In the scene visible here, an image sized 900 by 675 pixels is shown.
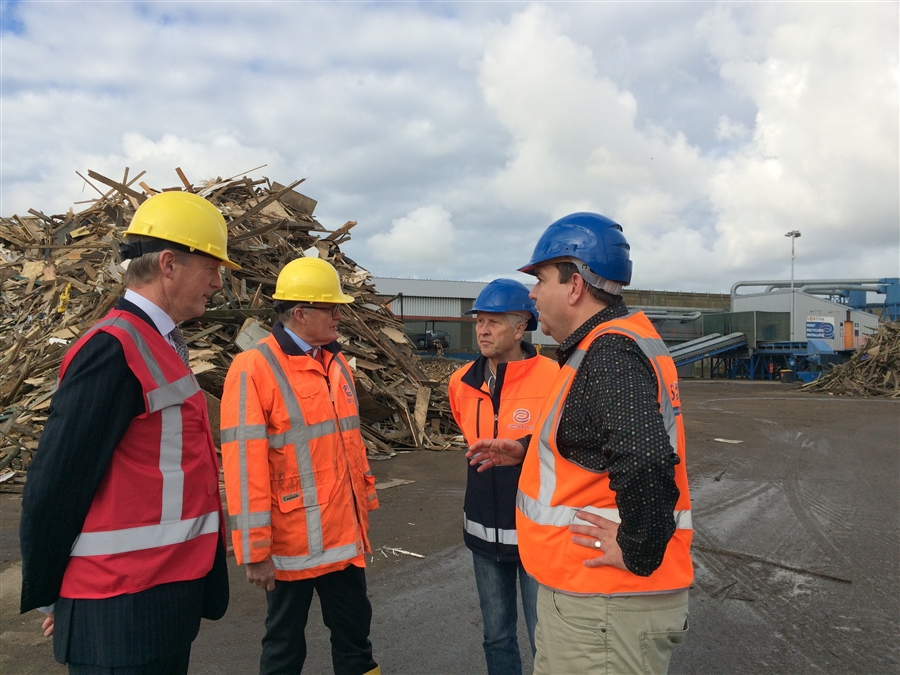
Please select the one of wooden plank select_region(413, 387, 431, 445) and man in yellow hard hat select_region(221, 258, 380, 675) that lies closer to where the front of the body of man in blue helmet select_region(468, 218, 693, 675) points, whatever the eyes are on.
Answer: the man in yellow hard hat

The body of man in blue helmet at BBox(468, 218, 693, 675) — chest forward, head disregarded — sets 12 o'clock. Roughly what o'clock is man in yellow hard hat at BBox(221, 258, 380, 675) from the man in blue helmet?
The man in yellow hard hat is roughly at 1 o'clock from the man in blue helmet.

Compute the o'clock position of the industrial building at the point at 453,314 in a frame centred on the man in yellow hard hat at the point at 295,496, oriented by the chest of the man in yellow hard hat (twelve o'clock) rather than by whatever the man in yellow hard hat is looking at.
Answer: The industrial building is roughly at 8 o'clock from the man in yellow hard hat.

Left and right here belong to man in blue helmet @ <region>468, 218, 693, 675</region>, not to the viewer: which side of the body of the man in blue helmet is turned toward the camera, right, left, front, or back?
left

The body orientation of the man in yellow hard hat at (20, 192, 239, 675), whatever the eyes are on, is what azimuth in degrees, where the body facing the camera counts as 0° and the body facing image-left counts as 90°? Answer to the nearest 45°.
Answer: approximately 270°

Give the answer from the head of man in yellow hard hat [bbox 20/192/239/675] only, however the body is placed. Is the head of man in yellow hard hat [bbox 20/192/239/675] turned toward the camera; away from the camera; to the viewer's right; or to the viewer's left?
to the viewer's right

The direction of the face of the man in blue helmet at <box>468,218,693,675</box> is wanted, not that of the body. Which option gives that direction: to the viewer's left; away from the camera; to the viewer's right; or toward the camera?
to the viewer's left

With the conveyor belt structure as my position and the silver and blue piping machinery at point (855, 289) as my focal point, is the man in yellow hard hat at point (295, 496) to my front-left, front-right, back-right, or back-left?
back-right

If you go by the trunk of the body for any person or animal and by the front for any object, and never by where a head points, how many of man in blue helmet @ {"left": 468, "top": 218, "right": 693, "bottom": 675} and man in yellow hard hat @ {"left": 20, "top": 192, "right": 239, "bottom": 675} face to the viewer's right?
1

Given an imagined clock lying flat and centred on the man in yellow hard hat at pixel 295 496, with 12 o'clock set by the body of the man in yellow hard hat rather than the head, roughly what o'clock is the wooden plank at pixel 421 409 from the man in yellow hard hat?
The wooden plank is roughly at 8 o'clock from the man in yellow hard hat.

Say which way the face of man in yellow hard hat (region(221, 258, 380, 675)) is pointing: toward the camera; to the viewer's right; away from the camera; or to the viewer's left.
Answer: to the viewer's right

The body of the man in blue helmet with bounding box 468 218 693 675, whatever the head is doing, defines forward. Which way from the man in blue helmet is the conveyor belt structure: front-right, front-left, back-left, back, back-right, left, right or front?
right

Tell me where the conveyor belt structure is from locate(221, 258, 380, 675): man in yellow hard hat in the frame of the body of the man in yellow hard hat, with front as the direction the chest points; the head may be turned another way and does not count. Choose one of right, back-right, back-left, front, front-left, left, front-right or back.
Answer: left

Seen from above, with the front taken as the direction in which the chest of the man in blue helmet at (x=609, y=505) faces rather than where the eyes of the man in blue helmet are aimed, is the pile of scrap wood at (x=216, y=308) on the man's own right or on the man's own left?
on the man's own right

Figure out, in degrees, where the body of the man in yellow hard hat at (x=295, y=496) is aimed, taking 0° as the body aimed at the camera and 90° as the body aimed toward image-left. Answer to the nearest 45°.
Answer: approximately 315°
